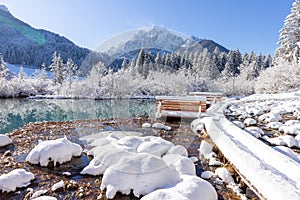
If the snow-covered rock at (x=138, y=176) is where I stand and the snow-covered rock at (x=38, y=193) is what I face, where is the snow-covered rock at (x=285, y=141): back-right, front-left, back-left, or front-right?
back-right
